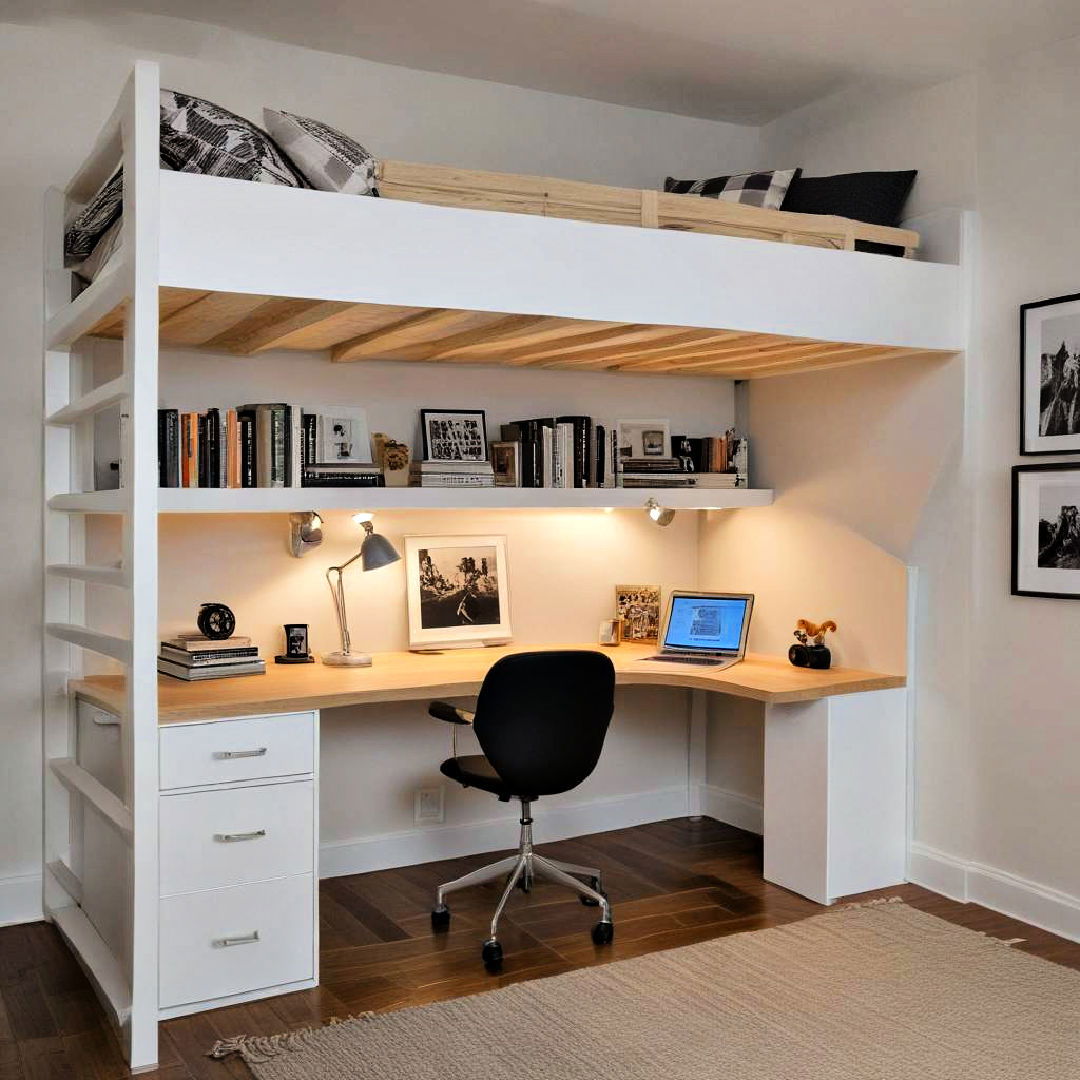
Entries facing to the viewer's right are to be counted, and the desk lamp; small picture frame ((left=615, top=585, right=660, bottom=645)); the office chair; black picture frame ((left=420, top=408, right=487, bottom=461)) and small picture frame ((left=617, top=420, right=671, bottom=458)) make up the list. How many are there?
1

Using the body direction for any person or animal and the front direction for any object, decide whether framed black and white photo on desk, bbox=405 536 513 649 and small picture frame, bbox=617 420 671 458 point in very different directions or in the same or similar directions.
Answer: same or similar directions

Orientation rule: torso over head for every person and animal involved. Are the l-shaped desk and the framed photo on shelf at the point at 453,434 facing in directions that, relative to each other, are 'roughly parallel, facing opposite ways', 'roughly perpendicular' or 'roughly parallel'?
roughly parallel

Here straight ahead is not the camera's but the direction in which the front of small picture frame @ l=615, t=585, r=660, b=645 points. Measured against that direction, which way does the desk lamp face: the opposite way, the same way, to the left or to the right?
to the left

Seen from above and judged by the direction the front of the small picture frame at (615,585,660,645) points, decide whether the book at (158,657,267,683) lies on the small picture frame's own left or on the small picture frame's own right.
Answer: on the small picture frame's own right

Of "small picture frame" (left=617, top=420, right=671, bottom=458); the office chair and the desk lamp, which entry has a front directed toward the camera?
the small picture frame

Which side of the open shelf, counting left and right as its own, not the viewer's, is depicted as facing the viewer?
front

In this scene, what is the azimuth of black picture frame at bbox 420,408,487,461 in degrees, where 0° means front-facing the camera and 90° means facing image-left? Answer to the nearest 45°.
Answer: approximately 0°

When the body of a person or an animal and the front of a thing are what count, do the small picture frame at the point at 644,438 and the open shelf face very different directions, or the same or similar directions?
same or similar directions

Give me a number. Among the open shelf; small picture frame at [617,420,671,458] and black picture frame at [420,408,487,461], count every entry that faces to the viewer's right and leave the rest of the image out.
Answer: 0

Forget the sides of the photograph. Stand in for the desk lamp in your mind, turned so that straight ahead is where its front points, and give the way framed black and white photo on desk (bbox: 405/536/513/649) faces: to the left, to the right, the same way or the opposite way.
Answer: to the right

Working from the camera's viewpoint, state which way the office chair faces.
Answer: facing away from the viewer and to the left of the viewer

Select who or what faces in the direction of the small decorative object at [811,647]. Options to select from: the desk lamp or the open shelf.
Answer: the desk lamp

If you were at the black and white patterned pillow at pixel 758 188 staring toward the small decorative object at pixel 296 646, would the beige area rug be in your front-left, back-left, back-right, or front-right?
front-left
